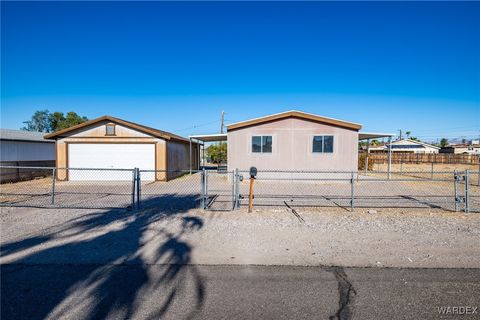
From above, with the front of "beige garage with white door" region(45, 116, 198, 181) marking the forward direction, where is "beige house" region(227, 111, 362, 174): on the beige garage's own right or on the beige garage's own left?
on the beige garage's own left

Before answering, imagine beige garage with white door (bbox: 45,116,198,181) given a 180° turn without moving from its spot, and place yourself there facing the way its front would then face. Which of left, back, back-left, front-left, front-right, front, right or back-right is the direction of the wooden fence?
right

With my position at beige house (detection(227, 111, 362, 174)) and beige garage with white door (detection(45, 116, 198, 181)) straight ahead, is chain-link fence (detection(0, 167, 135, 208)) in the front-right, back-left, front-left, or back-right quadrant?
front-left

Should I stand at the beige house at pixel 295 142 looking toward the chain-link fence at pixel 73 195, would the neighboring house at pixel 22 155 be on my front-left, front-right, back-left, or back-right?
front-right

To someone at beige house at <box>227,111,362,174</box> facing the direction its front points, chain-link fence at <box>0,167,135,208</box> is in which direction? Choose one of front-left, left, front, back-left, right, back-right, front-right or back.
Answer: front-right

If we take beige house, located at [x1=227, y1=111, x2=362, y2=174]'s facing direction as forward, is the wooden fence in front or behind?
behind

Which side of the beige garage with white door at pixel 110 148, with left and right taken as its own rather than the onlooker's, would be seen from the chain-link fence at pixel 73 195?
front

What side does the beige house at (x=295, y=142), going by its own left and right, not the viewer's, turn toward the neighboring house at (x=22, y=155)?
right

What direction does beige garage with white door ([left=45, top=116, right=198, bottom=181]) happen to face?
toward the camera

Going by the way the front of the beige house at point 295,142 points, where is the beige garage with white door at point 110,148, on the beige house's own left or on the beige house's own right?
on the beige house's own right

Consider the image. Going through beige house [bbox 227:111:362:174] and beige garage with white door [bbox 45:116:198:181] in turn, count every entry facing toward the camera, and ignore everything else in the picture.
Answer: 2
